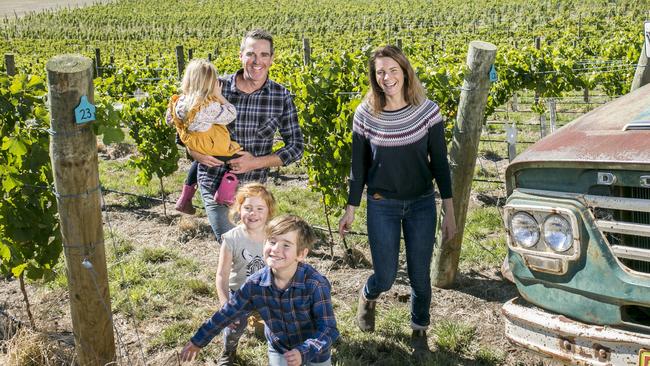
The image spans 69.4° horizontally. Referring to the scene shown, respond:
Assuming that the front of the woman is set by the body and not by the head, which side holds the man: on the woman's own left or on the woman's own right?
on the woman's own right

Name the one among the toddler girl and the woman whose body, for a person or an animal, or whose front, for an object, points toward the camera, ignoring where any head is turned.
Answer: the woman

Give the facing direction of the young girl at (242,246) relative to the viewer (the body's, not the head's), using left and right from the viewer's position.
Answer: facing the viewer

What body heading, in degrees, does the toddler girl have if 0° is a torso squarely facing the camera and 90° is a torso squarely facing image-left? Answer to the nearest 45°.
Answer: approximately 225°

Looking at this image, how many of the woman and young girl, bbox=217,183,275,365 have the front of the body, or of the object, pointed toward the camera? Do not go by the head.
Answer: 2

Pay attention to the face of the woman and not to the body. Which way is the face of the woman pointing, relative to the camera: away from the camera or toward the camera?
toward the camera

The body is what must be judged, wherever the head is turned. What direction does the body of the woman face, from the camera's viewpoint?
toward the camera

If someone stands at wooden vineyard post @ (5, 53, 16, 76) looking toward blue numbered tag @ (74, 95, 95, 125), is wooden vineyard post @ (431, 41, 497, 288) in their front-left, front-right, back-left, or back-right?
front-left

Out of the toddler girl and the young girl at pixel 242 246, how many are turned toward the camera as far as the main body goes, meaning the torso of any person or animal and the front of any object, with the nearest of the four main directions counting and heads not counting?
1

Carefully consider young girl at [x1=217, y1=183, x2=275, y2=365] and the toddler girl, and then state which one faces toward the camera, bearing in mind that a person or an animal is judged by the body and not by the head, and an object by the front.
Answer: the young girl

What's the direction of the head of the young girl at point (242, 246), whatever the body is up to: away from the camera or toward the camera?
toward the camera

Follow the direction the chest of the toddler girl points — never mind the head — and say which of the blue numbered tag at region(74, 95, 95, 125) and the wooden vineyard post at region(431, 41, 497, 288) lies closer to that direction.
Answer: the wooden vineyard post

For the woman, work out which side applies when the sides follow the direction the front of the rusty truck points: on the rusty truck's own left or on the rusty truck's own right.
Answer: on the rusty truck's own right

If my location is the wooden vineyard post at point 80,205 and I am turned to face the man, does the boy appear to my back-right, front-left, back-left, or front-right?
front-right

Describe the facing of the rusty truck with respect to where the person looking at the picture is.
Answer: facing the viewer and to the left of the viewer

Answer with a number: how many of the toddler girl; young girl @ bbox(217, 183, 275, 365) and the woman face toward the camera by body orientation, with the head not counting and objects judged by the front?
2
